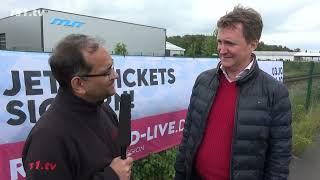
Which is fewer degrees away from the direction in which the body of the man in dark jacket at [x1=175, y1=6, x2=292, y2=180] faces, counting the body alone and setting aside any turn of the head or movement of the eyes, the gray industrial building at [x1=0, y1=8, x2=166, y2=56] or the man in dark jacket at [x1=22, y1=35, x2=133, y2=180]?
the man in dark jacket

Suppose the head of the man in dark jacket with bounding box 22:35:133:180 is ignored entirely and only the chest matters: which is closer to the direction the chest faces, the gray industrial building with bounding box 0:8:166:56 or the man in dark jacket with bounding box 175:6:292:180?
the man in dark jacket

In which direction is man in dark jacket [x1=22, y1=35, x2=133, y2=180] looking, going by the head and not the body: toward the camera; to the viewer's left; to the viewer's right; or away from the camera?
to the viewer's right

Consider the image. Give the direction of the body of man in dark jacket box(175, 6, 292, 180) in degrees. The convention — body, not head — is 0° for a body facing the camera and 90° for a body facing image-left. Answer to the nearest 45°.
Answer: approximately 45°

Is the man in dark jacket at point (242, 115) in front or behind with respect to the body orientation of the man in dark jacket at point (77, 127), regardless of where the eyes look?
in front

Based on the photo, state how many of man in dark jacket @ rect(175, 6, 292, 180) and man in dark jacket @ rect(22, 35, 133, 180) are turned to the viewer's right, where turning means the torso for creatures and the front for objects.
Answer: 1

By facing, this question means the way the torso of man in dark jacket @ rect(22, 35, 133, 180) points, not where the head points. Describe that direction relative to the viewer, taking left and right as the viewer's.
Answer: facing to the right of the viewer

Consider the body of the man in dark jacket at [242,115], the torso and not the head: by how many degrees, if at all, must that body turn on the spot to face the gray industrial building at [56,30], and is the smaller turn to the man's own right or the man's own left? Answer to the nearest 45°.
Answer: approximately 90° to the man's own right

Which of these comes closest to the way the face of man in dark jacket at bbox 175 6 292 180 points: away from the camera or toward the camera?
toward the camera

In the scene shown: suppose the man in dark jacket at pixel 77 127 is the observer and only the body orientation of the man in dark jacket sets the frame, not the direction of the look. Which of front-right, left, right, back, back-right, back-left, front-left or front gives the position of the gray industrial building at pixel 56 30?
left
